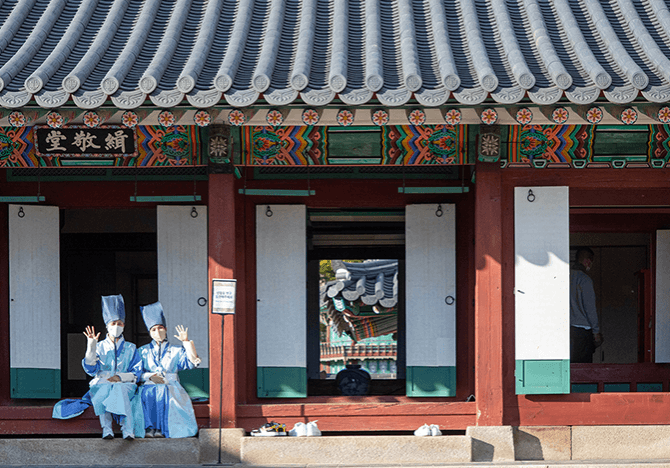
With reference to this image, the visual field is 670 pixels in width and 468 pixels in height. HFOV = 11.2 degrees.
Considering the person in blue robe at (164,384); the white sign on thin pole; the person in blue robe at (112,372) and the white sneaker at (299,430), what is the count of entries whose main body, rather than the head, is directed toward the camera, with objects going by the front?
3

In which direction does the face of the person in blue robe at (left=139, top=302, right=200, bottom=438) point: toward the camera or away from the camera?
toward the camera

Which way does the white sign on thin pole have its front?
toward the camera

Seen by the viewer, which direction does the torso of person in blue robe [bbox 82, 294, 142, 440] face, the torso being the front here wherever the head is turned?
toward the camera

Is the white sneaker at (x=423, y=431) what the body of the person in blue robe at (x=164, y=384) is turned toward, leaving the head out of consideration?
no

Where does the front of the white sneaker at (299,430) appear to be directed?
to the viewer's left

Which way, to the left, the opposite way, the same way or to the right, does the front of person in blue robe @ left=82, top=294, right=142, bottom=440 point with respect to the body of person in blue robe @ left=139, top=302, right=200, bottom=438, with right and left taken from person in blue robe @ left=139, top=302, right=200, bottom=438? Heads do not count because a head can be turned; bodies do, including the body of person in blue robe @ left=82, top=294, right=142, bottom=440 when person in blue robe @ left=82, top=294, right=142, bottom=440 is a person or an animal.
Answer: the same way

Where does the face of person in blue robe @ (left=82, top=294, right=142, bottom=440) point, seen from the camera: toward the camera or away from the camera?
toward the camera
